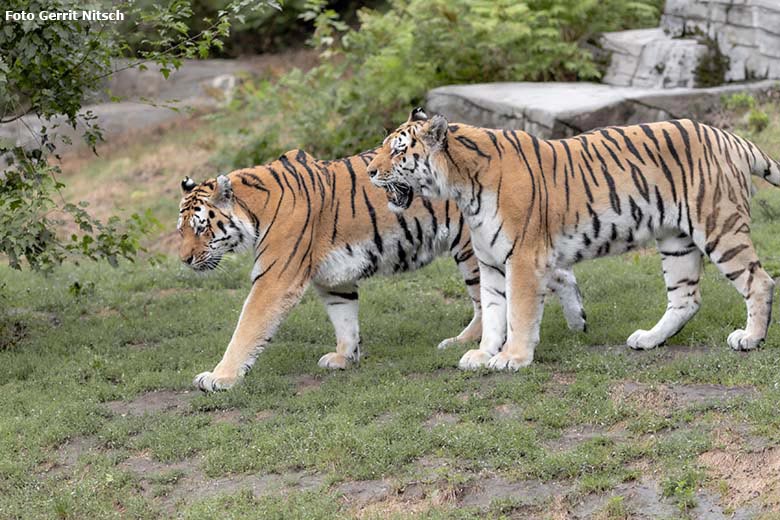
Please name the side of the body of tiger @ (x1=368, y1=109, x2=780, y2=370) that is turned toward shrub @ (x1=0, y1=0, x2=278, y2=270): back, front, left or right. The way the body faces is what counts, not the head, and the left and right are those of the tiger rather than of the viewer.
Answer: front

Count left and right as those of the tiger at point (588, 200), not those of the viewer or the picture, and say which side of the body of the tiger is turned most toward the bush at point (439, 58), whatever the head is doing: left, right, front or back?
right

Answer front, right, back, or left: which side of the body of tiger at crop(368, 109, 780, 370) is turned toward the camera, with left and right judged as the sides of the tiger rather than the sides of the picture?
left

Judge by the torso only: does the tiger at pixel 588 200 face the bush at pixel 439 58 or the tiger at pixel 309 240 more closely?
the tiger

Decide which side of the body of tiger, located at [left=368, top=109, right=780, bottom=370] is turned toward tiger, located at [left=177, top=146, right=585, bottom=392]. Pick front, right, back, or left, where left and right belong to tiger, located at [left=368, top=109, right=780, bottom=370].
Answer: front

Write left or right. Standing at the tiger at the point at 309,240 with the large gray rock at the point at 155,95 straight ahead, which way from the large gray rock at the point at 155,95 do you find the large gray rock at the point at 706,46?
right

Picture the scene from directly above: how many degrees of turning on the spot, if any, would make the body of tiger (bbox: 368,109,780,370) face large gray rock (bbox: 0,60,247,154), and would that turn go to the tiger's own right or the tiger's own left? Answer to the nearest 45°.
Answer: approximately 45° to the tiger's own right

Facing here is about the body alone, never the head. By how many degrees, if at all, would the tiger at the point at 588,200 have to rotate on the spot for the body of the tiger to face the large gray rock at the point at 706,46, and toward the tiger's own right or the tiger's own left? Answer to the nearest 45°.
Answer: approximately 90° to the tiger's own right

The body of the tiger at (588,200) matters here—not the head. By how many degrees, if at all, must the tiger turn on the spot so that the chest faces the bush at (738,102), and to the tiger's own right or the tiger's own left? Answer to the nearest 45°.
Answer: approximately 90° to the tiger's own right

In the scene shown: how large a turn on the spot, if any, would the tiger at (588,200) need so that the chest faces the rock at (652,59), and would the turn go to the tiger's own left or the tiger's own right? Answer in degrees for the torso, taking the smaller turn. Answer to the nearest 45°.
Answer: approximately 90° to the tiger's own right

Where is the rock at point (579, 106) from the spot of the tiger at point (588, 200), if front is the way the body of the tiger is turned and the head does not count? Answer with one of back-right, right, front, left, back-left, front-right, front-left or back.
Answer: right

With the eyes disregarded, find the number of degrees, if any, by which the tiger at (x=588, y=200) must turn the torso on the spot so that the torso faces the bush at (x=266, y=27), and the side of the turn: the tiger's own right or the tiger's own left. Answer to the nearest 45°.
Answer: approximately 45° to the tiger's own right
